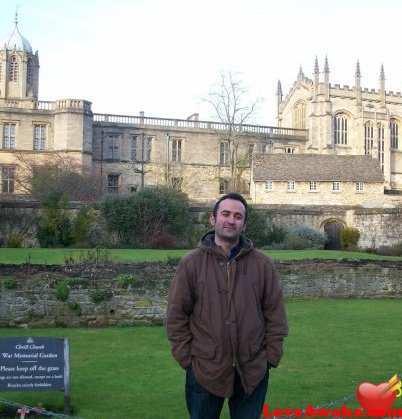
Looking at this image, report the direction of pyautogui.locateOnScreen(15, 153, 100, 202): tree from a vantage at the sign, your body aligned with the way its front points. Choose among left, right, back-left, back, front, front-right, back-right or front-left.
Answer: back

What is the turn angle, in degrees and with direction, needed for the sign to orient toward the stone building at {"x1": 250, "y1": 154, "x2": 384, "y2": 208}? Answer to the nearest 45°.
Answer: approximately 135° to its left

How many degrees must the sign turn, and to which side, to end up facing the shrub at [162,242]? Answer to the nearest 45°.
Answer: approximately 180°

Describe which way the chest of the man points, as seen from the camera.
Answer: toward the camera

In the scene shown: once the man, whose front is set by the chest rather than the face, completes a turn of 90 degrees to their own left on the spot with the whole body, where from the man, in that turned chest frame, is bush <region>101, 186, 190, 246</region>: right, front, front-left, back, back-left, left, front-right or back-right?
left

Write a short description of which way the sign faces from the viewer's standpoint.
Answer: facing the viewer

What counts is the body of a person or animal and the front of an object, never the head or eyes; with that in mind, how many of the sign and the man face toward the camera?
2

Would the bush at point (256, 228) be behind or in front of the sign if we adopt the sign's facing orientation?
behind

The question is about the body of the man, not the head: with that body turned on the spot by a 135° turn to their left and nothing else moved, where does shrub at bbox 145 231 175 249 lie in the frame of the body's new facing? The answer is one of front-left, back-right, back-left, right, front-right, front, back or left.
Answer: front-left

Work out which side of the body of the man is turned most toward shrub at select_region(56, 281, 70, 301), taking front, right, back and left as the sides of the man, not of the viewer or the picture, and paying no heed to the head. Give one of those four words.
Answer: back
